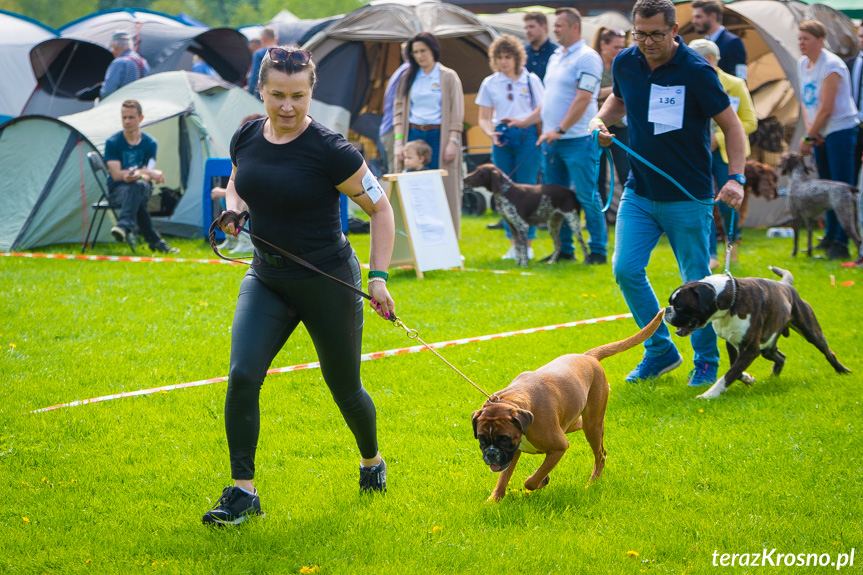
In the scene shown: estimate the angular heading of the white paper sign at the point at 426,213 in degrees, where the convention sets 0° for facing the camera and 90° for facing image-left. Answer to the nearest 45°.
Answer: approximately 0°

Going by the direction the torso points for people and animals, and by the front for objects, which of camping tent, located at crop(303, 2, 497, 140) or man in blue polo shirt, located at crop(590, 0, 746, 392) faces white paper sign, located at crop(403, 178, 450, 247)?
the camping tent

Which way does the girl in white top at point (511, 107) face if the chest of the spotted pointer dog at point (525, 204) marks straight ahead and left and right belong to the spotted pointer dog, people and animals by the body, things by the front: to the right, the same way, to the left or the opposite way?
to the left

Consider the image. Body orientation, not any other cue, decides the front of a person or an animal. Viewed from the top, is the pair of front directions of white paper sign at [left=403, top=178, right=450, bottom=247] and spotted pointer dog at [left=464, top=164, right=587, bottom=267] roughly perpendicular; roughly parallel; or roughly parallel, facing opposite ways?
roughly perpendicular

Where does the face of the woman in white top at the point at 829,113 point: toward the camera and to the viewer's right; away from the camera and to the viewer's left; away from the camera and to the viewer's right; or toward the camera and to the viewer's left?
toward the camera and to the viewer's left

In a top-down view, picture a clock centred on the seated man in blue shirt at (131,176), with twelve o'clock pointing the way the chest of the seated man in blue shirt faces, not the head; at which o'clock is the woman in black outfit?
The woman in black outfit is roughly at 12 o'clock from the seated man in blue shirt.

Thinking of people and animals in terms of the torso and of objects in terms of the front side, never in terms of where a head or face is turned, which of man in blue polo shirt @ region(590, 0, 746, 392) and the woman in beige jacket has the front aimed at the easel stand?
the woman in beige jacket

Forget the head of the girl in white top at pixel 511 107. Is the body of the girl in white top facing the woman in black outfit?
yes

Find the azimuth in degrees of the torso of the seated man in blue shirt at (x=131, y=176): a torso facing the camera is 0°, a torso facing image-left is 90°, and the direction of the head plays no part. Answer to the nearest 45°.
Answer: approximately 0°

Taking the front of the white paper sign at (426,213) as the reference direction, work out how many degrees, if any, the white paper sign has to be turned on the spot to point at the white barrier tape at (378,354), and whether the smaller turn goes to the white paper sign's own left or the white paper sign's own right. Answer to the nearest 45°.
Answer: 0° — it already faces it
